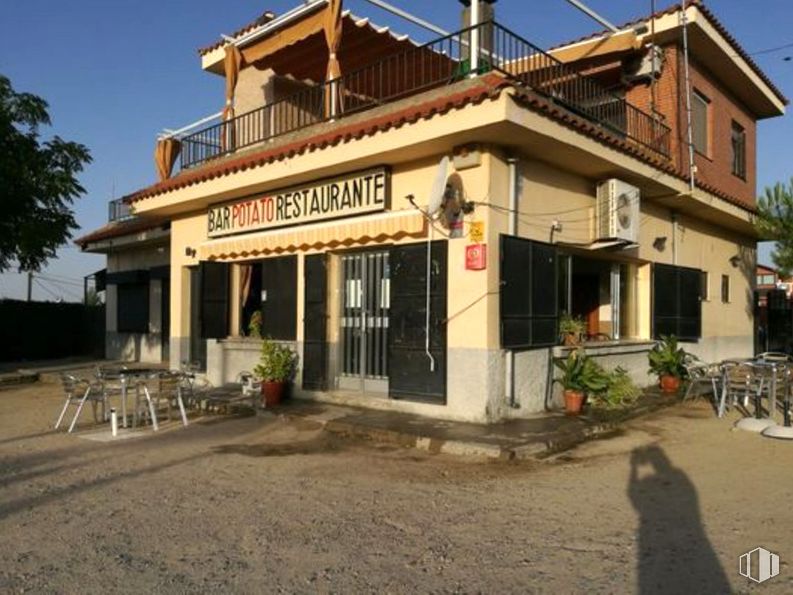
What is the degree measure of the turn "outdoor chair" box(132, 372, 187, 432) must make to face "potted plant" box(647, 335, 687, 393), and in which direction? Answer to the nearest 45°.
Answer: approximately 135° to its right

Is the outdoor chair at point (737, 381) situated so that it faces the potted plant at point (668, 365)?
no

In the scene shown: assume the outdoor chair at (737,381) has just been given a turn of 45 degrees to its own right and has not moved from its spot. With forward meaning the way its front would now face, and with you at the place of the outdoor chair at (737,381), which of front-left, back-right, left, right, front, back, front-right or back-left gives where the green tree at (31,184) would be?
back

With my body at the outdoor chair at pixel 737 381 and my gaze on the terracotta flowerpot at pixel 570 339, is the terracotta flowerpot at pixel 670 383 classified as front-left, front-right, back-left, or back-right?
front-right

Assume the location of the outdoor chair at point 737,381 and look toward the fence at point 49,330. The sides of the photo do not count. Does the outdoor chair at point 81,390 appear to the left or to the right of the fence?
left

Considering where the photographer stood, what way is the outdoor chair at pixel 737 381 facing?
facing away from the viewer and to the right of the viewer

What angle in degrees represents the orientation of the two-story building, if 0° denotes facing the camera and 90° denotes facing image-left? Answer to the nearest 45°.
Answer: approximately 45°

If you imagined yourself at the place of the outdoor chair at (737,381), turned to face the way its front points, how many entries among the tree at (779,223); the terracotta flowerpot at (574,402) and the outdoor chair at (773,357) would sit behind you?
1

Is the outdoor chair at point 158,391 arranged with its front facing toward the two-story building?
no

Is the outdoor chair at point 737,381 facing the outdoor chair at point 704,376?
no

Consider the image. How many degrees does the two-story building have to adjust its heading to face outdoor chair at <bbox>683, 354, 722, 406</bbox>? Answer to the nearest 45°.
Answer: approximately 135° to its left

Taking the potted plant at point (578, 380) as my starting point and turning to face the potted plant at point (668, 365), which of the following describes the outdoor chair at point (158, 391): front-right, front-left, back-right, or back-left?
back-left

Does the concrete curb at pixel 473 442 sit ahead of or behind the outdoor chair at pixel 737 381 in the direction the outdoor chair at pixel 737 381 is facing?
behind

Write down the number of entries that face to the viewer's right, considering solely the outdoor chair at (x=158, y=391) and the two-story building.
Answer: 0

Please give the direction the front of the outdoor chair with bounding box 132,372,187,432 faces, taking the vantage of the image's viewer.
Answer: facing away from the viewer and to the left of the viewer
